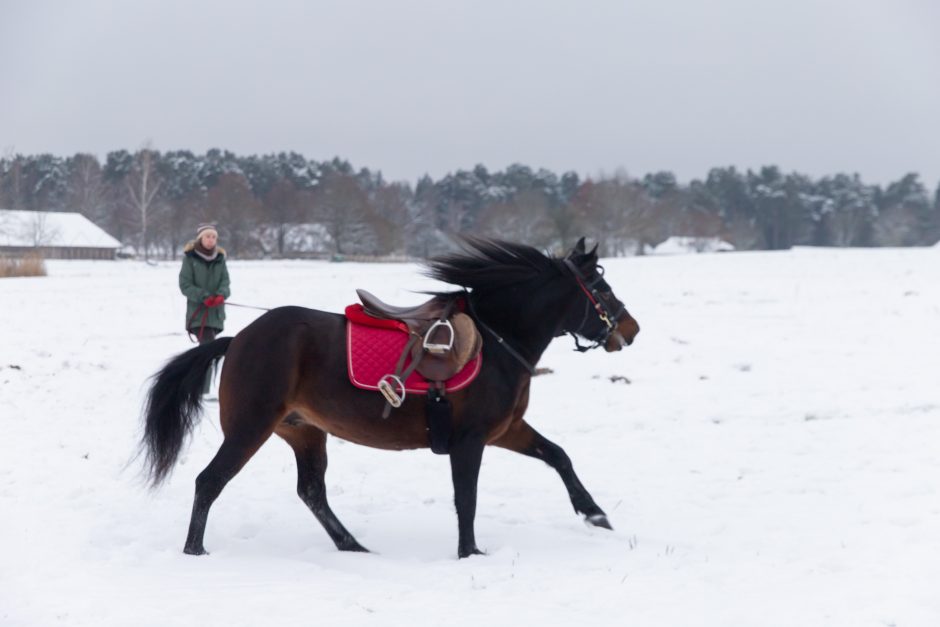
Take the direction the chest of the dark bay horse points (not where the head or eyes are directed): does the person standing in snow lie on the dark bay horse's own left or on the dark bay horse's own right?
on the dark bay horse's own left

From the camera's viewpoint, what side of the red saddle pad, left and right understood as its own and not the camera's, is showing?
right

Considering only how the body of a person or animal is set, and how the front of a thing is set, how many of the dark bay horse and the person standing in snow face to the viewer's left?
0

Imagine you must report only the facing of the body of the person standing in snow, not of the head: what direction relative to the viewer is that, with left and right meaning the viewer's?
facing the viewer and to the right of the viewer

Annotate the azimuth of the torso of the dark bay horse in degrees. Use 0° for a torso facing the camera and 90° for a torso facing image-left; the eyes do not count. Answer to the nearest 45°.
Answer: approximately 270°

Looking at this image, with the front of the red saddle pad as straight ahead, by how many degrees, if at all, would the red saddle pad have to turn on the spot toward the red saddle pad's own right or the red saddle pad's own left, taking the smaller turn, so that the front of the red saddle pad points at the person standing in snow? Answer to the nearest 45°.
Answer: approximately 135° to the red saddle pad's own left
